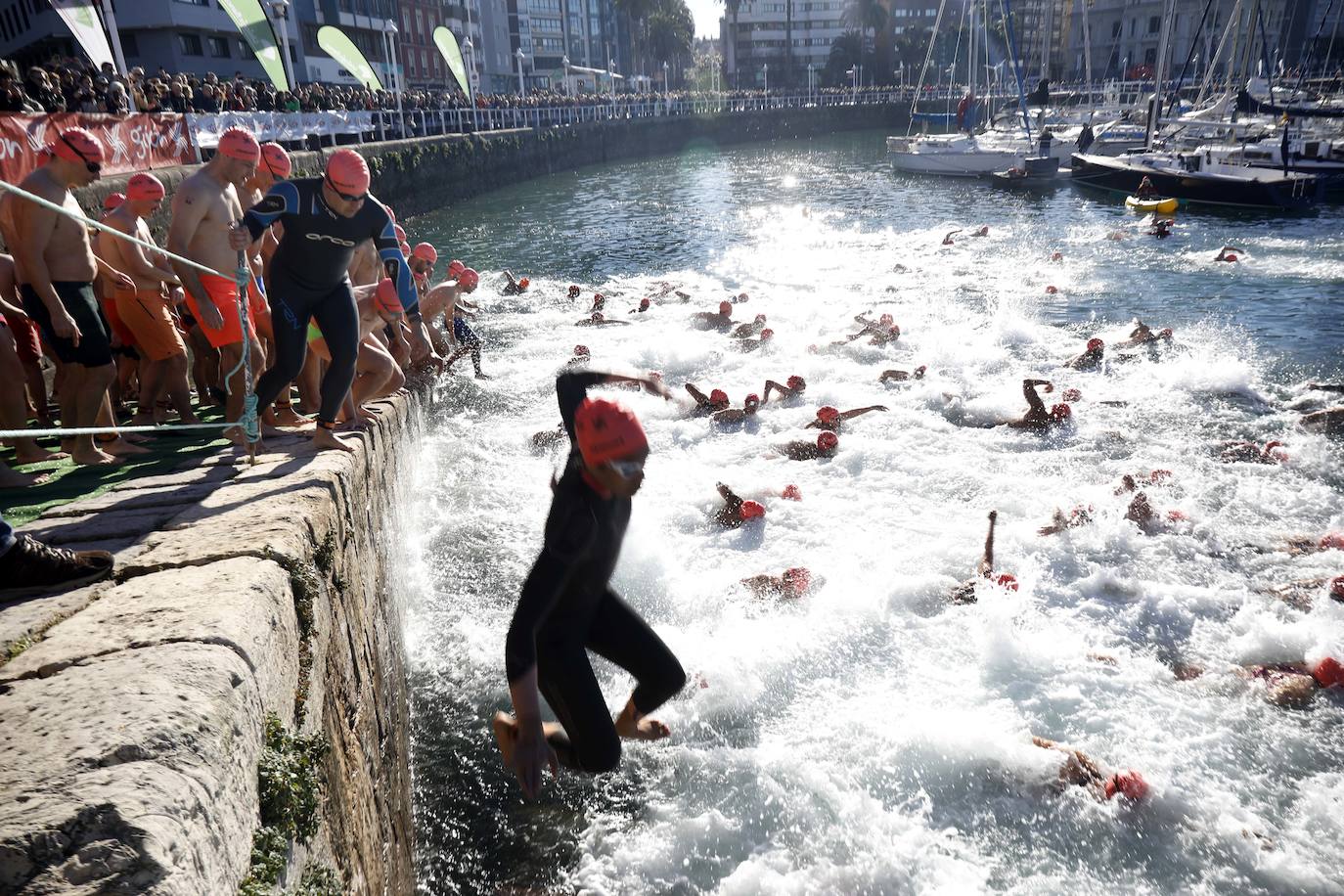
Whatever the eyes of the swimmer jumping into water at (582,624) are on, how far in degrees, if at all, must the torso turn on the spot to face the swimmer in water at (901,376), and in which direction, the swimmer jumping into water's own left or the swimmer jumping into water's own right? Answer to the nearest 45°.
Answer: approximately 90° to the swimmer jumping into water's own left

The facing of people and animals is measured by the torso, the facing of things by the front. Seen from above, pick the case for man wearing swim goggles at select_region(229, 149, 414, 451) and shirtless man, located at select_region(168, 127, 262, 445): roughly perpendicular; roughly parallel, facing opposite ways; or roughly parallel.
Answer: roughly parallel

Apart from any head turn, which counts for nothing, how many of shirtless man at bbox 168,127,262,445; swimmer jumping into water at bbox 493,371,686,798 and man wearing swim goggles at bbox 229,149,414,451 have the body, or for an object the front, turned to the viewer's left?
0

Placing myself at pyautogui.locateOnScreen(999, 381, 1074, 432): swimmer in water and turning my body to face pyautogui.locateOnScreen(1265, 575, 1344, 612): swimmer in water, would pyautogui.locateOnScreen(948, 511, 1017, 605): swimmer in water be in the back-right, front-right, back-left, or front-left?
front-right

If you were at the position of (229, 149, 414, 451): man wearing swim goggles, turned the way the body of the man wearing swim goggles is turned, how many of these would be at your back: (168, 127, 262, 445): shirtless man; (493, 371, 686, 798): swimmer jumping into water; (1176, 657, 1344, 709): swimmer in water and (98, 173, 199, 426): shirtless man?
2

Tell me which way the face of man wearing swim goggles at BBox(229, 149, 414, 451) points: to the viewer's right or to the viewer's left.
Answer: to the viewer's right

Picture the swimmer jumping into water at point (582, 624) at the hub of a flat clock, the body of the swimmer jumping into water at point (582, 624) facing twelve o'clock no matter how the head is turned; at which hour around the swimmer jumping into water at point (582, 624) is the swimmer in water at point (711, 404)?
the swimmer in water at point (711, 404) is roughly at 8 o'clock from the swimmer jumping into water at point (582, 624).

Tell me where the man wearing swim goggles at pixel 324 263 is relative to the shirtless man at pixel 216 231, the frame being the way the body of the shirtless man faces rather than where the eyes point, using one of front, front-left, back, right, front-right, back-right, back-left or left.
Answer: front

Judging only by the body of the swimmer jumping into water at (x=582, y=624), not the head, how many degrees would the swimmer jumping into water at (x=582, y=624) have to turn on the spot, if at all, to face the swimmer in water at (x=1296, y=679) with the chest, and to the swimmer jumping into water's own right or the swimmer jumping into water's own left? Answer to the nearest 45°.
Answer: approximately 45° to the swimmer jumping into water's own left

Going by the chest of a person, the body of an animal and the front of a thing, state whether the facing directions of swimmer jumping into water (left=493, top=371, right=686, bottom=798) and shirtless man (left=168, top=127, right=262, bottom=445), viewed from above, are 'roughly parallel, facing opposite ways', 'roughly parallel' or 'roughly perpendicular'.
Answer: roughly parallel

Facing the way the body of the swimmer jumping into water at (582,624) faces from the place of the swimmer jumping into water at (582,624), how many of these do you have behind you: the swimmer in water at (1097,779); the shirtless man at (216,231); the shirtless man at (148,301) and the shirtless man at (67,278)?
3

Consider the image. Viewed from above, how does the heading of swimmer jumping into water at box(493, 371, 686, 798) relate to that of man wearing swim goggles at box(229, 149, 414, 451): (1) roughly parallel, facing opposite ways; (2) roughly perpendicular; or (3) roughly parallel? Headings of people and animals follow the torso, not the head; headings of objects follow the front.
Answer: roughly parallel

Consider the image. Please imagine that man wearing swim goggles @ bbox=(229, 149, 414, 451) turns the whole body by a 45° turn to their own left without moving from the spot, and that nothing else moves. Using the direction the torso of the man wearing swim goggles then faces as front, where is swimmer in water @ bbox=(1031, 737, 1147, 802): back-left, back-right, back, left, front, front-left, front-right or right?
front-right

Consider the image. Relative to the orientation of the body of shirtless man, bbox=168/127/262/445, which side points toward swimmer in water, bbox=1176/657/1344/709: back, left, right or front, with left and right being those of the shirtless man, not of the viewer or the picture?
front
